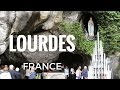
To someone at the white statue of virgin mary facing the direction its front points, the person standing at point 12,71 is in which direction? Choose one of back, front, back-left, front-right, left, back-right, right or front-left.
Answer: right

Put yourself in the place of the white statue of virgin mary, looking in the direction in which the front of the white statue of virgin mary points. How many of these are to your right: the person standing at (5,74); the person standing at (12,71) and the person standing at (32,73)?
3

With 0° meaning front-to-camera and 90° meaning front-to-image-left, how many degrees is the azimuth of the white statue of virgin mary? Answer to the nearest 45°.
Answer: approximately 0°

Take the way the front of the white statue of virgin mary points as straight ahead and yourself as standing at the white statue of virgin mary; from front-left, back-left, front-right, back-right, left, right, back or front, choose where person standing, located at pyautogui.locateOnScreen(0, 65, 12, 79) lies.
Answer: right

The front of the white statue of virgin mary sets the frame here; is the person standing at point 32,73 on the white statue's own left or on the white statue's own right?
on the white statue's own right
